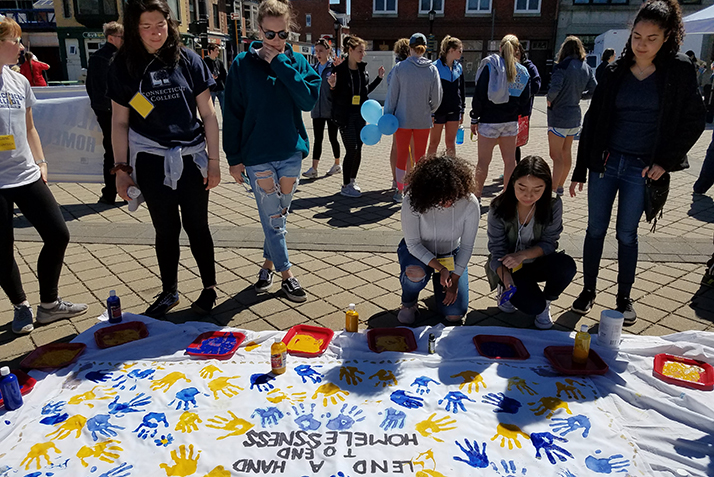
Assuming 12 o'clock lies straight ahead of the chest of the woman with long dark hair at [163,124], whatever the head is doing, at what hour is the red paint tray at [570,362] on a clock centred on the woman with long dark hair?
The red paint tray is roughly at 10 o'clock from the woman with long dark hair.

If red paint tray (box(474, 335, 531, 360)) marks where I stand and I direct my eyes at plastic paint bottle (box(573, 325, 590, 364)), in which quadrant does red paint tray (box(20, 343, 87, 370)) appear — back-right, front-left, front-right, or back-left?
back-right

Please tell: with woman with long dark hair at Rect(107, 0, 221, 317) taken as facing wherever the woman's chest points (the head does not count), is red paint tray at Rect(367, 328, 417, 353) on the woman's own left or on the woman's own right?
on the woman's own left

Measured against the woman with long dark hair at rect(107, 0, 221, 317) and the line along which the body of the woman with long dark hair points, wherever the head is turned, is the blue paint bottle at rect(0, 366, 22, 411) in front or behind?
in front

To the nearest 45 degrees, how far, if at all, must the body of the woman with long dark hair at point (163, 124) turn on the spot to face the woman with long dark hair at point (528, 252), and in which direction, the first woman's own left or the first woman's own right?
approximately 90° to the first woman's own left

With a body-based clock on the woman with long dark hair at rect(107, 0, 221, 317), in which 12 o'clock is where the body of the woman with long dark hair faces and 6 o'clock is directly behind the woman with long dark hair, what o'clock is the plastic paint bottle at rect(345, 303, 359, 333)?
The plastic paint bottle is roughly at 10 o'clock from the woman with long dark hair.

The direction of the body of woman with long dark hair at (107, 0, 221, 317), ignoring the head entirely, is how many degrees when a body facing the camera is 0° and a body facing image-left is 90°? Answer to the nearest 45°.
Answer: approximately 0°

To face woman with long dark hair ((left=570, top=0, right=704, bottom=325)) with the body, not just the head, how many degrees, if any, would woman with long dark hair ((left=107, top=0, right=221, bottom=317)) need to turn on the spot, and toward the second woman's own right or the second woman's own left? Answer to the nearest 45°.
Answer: approximately 90° to the second woman's own left

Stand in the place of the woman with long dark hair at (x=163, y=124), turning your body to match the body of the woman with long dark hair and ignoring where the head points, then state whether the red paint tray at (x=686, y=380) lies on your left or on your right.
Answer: on your left

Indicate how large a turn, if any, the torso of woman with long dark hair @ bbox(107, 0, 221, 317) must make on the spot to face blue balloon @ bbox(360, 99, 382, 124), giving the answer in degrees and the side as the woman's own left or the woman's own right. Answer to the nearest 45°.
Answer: approximately 135° to the woman's own left
